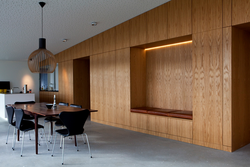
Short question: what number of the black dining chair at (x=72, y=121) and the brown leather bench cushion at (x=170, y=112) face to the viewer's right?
0

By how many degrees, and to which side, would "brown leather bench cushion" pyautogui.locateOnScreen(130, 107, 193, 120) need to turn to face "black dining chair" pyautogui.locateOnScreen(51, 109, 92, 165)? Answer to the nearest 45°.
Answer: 0° — it already faces it

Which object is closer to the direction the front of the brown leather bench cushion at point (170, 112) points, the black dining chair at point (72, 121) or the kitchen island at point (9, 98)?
the black dining chair

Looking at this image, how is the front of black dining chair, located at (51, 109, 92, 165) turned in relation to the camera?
facing away from the viewer and to the left of the viewer

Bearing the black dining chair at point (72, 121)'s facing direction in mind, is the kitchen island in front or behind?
in front
